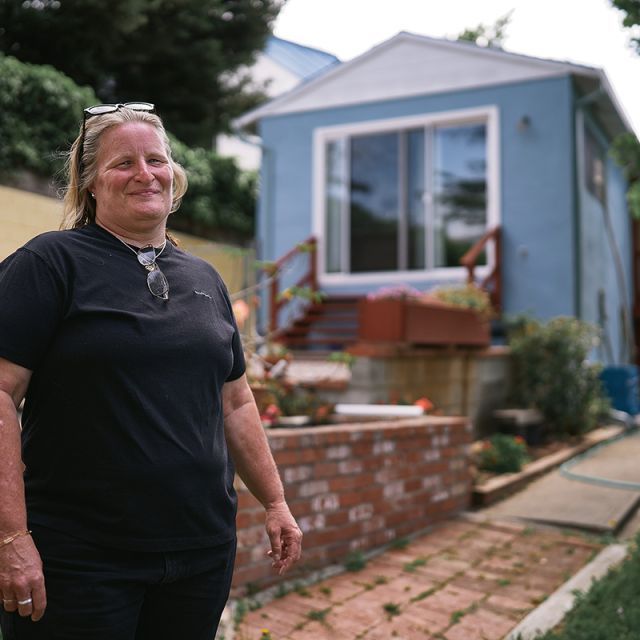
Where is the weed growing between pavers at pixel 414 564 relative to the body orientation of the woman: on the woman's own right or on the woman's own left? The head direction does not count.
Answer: on the woman's own left

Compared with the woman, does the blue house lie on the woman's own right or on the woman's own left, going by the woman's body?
on the woman's own left

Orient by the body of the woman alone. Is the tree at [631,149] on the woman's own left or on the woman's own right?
on the woman's own left

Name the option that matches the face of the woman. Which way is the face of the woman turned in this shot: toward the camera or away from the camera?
toward the camera

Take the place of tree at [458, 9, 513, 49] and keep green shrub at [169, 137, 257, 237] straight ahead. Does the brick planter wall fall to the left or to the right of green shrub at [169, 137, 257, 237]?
left

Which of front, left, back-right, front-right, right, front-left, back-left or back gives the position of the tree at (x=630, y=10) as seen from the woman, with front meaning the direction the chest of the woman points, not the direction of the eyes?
left

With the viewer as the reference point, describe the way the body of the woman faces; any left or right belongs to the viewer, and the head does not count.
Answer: facing the viewer and to the right of the viewer

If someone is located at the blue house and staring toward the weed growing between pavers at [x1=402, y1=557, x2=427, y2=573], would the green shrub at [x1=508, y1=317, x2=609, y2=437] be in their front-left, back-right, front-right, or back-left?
front-left

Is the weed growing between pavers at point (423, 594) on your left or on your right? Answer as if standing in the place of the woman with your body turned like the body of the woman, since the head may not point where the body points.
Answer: on your left

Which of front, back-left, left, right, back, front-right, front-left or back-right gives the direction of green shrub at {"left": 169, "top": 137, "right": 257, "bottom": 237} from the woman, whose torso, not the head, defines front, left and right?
back-left
